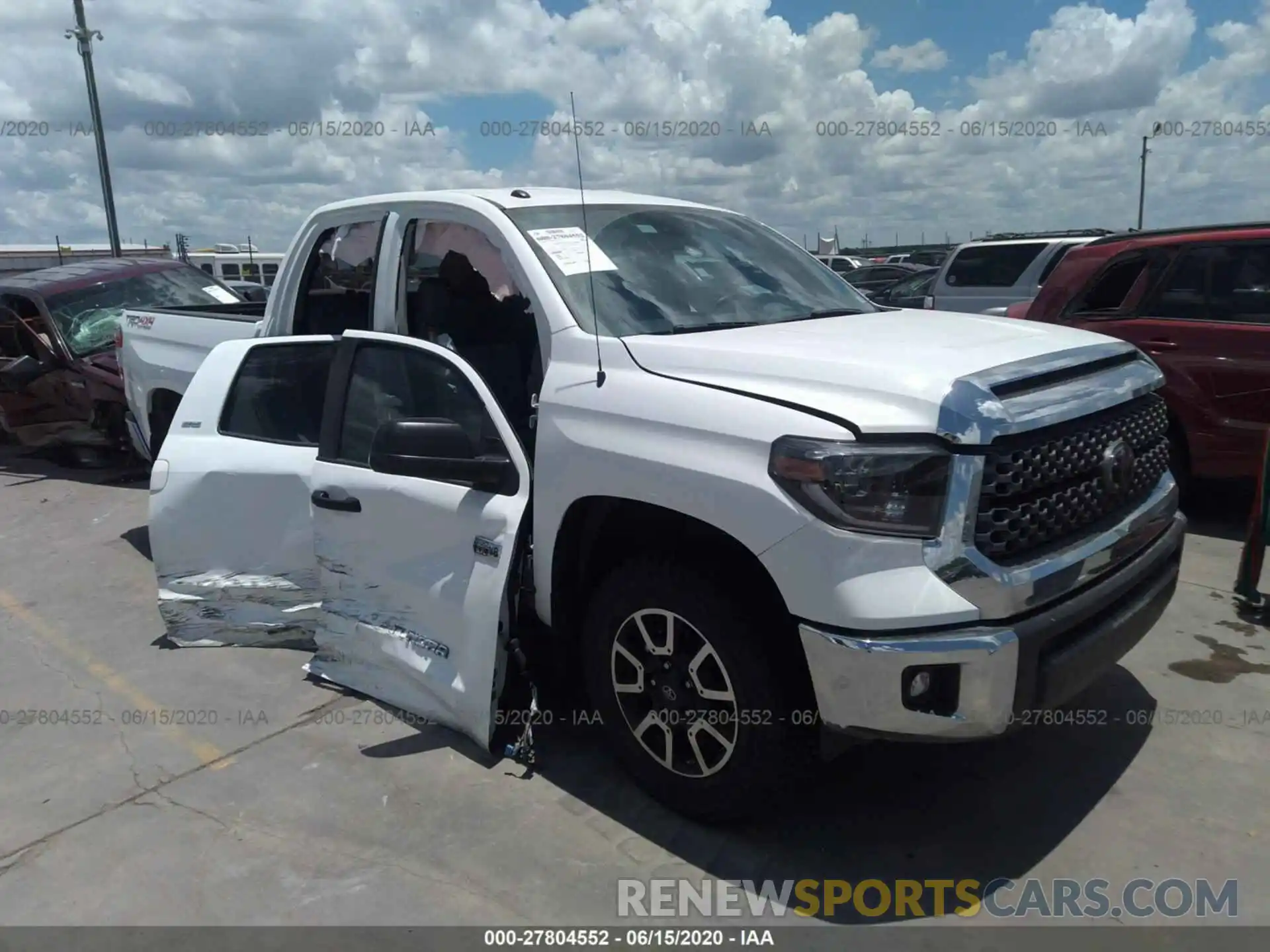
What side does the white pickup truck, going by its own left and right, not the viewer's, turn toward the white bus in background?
back

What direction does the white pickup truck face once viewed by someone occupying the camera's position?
facing the viewer and to the right of the viewer

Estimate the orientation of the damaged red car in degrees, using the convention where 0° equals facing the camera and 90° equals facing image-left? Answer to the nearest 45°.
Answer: approximately 315°

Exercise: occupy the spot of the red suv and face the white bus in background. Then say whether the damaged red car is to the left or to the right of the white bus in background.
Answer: left

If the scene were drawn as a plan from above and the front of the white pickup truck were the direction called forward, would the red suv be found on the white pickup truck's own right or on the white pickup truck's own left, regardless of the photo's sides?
on the white pickup truck's own left

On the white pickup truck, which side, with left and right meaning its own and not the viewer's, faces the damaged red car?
back

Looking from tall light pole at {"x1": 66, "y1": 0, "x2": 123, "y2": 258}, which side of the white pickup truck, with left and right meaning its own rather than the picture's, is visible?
back
